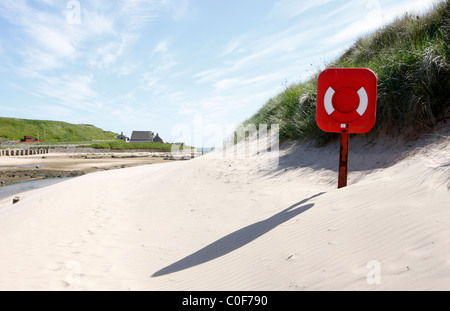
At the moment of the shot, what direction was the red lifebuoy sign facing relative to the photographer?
facing the viewer
